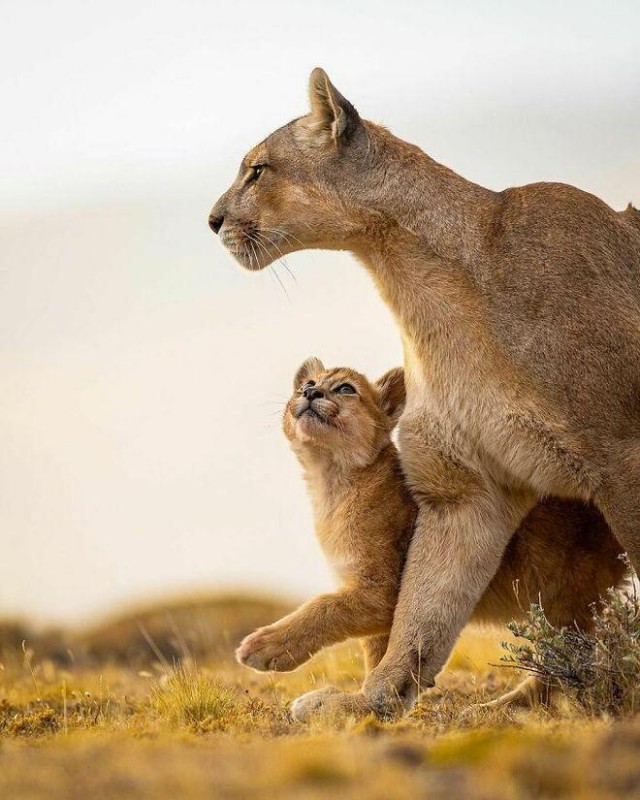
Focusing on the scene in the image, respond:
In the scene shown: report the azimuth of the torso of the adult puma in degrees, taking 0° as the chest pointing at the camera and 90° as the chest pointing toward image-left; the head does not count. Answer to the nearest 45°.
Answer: approximately 90°

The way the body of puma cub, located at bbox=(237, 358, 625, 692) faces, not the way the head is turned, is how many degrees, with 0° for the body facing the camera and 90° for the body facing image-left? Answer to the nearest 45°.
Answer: approximately 90°

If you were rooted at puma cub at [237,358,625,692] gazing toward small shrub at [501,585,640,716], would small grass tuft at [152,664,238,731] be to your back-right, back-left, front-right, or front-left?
back-right

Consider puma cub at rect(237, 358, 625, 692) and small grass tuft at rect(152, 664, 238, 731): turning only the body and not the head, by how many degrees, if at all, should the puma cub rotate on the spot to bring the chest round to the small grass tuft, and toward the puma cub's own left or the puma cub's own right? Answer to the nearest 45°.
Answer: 0° — it already faces it
